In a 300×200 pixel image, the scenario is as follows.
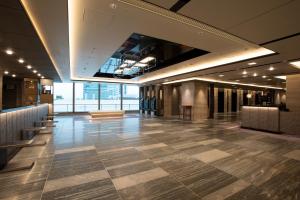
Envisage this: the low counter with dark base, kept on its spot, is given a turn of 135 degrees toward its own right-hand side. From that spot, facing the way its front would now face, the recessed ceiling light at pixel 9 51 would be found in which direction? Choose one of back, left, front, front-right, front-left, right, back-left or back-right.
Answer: back-left

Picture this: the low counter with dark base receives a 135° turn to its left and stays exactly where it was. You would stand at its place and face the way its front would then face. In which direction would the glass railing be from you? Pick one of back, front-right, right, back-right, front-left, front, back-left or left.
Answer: back

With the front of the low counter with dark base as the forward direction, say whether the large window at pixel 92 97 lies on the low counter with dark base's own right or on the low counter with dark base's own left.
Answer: on the low counter with dark base's own right

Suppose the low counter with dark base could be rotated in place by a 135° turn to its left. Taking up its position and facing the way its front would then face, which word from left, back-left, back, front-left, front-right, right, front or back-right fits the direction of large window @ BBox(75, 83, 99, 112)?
back

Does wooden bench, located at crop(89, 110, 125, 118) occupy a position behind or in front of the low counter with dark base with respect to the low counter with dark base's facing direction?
in front

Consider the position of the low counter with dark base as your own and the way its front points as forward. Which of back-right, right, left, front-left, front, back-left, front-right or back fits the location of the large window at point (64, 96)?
front-right

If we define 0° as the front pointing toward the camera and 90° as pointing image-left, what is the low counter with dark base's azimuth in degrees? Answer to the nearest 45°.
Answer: approximately 45°

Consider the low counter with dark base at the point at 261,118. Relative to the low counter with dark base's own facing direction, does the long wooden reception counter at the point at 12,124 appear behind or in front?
in front

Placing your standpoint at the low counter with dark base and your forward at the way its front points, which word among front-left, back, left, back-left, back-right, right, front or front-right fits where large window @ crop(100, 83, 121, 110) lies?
front-right
